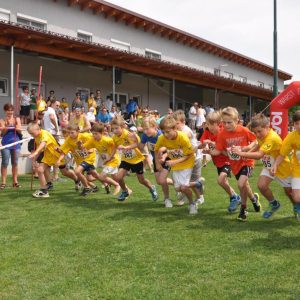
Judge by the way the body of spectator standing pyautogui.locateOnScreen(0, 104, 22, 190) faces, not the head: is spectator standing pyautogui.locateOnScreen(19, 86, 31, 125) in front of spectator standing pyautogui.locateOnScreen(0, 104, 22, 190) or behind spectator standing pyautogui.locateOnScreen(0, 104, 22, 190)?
behind

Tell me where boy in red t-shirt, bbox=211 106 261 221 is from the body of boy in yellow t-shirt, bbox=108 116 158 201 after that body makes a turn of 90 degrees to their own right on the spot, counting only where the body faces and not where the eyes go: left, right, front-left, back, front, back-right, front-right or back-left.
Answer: back

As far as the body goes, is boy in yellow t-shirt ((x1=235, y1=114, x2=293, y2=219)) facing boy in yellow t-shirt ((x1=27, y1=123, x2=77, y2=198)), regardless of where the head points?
no

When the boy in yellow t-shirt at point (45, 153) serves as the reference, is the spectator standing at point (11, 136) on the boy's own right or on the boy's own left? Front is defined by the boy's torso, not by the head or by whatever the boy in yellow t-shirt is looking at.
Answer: on the boy's own right

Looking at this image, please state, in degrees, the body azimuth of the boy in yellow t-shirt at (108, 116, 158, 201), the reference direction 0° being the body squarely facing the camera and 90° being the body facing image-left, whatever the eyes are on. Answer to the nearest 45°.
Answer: approximately 45°

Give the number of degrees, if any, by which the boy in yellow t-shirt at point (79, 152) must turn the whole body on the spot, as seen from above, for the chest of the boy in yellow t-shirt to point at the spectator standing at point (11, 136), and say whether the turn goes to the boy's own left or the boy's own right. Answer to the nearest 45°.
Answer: approximately 90° to the boy's own right

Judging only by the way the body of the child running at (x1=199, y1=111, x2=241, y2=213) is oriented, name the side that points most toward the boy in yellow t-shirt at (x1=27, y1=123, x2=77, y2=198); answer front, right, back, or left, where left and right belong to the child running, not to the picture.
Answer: right

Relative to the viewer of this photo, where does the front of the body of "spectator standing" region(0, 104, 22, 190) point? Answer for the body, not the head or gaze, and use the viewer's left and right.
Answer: facing the viewer

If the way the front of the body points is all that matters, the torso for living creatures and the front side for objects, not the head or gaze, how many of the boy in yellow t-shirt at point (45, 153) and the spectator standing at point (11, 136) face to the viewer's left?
1

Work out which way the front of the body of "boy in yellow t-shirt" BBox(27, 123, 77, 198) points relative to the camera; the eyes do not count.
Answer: to the viewer's left

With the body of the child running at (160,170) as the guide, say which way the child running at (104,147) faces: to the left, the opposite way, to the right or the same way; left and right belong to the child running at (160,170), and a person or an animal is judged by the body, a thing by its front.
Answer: the same way

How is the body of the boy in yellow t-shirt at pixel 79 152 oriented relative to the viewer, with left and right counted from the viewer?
facing the viewer and to the left of the viewer

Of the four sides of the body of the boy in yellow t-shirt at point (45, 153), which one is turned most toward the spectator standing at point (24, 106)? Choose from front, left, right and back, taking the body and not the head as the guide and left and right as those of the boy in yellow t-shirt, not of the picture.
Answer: right

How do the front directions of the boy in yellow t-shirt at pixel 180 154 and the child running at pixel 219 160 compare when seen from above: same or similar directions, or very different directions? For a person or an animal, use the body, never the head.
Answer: same or similar directions

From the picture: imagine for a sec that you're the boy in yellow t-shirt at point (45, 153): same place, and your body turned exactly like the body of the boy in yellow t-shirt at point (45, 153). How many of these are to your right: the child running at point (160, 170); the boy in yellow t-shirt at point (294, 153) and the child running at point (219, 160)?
0

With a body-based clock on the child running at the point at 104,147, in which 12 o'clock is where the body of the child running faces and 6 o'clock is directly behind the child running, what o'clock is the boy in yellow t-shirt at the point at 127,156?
The boy in yellow t-shirt is roughly at 9 o'clock from the child running.
